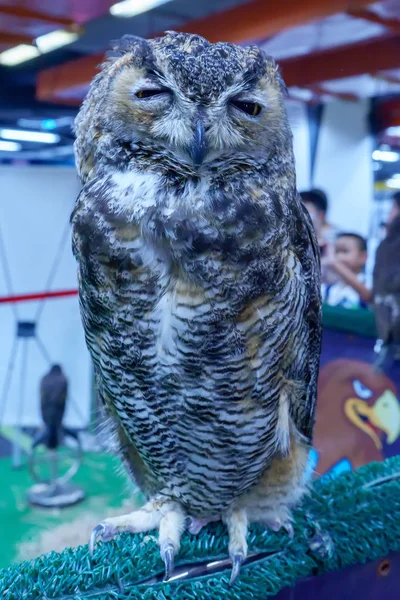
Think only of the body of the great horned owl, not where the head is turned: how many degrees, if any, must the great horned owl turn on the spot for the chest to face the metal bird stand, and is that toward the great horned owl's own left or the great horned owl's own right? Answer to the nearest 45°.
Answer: approximately 135° to the great horned owl's own right

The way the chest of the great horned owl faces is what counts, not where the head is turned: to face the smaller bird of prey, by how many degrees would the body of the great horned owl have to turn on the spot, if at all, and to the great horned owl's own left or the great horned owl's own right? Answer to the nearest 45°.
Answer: approximately 135° to the great horned owl's own right

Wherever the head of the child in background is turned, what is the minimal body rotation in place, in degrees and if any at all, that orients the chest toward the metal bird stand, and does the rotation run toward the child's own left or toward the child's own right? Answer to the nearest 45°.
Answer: approximately 45° to the child's own right

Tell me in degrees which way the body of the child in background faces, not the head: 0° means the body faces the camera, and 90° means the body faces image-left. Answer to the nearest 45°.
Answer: approximately 45°
